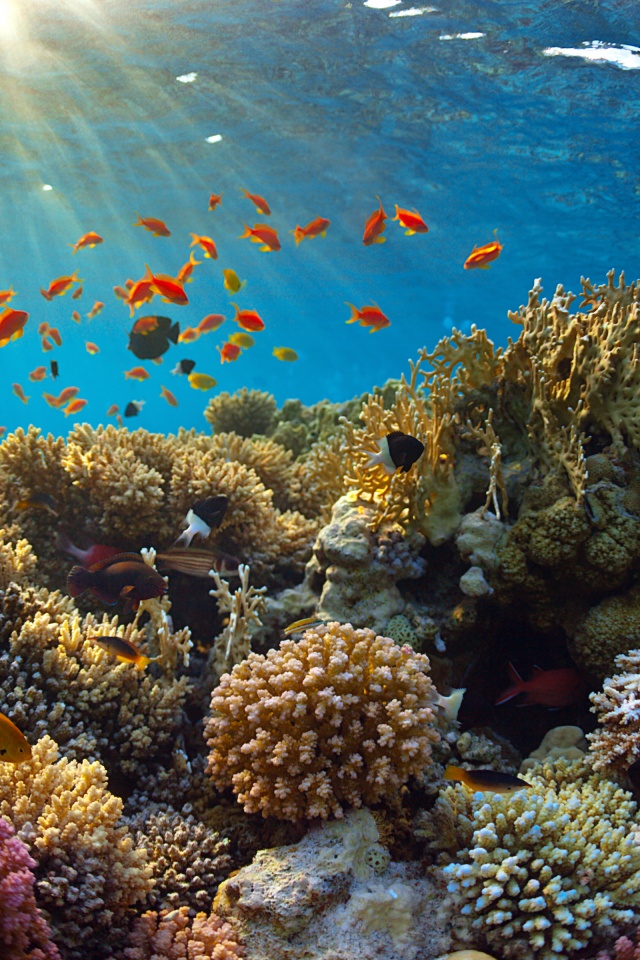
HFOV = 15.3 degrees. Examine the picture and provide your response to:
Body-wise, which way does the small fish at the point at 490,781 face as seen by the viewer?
to the viewer's right

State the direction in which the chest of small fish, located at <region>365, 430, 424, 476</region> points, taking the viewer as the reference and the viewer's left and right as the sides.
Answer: facing to the right of the viewer

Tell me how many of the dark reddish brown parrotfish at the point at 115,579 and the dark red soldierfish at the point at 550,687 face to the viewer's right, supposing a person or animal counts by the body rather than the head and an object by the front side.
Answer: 2

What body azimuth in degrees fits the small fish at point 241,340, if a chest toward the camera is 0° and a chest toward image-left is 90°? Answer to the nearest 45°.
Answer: approximately 270°

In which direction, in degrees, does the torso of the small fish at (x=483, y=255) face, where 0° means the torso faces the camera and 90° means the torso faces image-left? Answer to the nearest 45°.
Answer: approximately 90°

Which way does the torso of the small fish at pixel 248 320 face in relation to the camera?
to the viewer's right

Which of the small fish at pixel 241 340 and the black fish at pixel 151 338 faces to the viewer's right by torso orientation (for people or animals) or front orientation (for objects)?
the small fish

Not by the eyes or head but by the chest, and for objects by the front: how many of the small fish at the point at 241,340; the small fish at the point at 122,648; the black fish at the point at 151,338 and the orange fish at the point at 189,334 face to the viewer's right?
2

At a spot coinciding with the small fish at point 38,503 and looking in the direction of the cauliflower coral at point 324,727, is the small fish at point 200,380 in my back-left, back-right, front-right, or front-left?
back-left
